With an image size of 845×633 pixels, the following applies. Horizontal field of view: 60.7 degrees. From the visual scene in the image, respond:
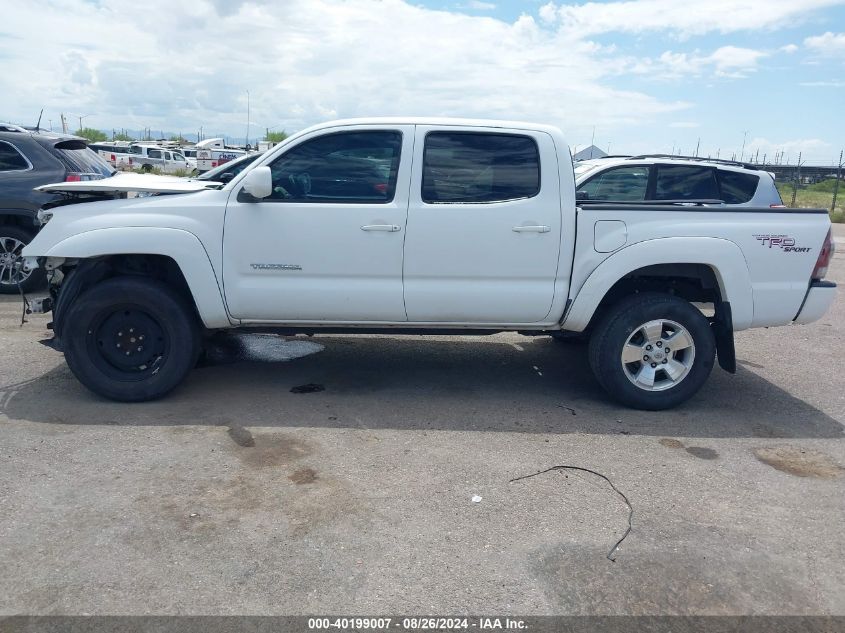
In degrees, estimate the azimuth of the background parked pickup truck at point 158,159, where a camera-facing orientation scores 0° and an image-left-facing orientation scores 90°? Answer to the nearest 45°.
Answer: approximately 270°

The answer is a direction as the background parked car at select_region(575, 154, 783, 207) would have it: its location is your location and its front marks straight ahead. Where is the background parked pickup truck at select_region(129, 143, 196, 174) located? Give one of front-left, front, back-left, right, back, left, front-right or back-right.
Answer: front-right

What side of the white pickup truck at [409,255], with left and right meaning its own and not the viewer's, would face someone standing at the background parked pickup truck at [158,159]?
right

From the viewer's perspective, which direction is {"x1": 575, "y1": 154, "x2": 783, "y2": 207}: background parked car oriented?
to the viewer's left

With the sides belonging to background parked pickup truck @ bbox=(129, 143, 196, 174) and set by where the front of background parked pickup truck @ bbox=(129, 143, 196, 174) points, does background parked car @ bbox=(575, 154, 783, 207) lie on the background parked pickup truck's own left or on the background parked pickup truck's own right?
on the background parked pickup truck's own right

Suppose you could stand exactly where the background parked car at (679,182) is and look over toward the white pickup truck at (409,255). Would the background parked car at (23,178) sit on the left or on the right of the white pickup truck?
right

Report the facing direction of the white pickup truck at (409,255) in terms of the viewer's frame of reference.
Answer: facing to the left of the viewer

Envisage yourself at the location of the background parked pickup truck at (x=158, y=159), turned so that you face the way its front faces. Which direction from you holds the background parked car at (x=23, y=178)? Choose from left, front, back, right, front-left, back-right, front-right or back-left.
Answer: right

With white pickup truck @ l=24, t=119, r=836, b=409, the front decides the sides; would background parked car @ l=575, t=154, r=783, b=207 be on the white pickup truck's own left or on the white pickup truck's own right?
on the white pickup truck's own right

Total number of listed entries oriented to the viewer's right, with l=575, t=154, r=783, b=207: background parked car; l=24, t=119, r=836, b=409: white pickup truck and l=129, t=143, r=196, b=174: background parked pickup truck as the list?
1
